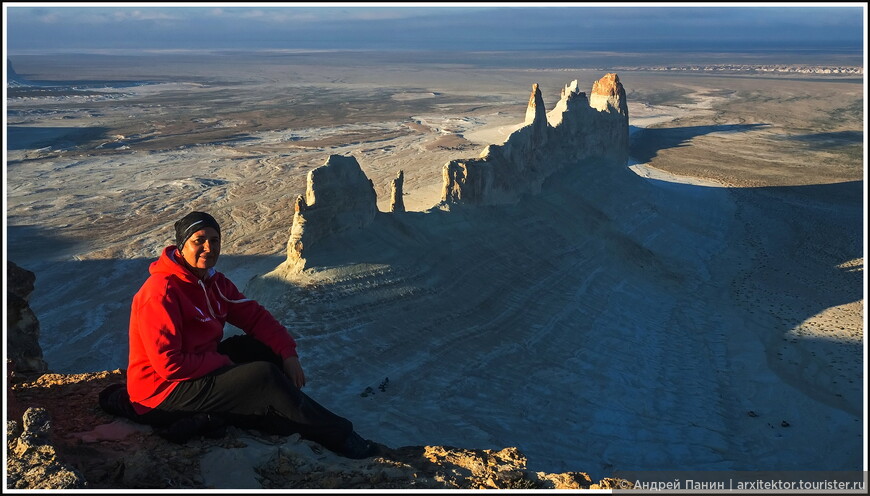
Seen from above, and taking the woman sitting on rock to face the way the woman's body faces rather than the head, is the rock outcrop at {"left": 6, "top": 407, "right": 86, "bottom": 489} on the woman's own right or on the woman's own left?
on the woman's own right

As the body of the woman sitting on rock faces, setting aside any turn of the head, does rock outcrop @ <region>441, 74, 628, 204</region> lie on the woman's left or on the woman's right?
on the woman's left

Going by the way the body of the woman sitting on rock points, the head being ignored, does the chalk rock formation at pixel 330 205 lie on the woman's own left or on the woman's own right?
on the woman's own left

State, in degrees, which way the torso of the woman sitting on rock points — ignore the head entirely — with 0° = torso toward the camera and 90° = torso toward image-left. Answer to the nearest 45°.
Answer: approximately 315°

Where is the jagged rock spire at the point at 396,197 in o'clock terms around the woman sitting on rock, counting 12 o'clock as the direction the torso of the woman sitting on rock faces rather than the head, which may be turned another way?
The jagged rock spire is roughly at 8 o'clock from the woman sitting on rock.
